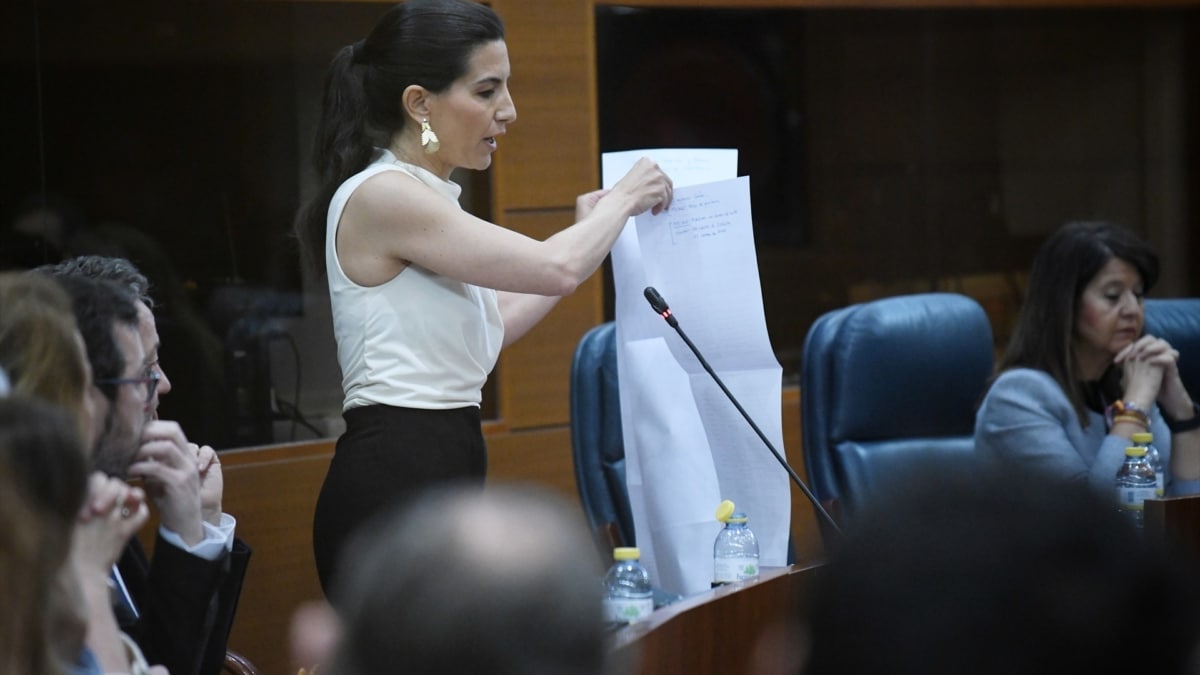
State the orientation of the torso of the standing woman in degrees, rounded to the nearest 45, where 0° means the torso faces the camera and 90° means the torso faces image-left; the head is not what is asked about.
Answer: approximately 270°

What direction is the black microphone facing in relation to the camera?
to the viewer's left

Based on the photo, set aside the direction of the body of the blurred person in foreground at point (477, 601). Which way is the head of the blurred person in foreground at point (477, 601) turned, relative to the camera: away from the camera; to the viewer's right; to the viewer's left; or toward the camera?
away from the camera

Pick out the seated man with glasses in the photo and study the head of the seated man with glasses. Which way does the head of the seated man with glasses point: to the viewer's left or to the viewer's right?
to the viewer's right

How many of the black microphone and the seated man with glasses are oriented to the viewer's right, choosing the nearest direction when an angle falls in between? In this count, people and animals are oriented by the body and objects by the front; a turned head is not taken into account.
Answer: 1

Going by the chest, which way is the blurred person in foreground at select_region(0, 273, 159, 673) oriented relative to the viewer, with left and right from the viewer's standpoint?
facing away from the viewer and to the right of the viewer

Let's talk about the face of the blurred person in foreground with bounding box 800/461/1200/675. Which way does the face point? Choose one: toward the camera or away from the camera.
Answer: away from the camera

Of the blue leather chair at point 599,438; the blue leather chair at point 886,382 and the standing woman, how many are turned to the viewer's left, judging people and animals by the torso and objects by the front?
0

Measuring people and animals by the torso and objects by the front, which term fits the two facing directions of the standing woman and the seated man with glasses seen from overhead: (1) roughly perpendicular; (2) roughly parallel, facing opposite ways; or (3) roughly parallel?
roughly parallel
